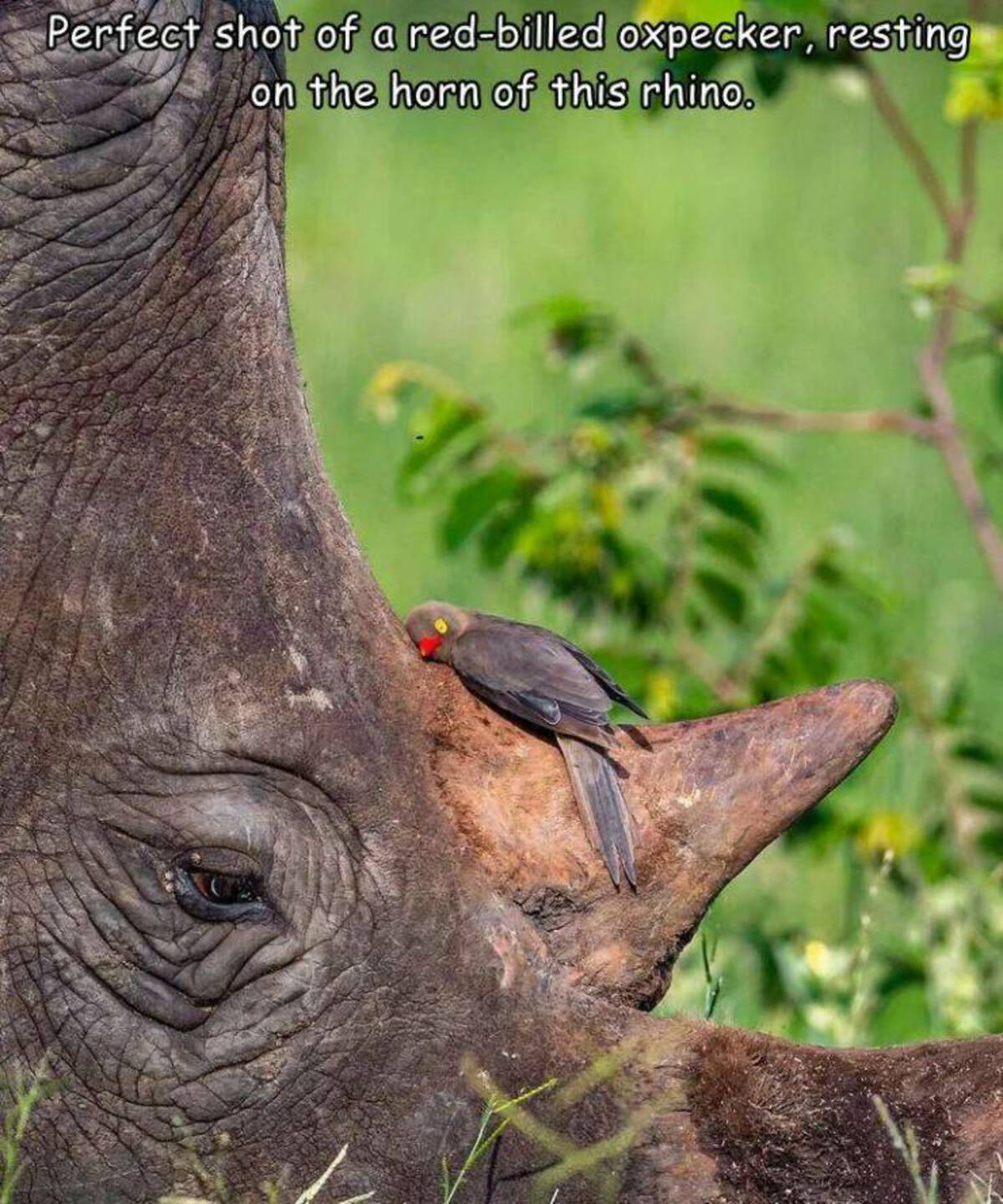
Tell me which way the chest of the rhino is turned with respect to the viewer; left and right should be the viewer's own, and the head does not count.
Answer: facing to the right of the viewer

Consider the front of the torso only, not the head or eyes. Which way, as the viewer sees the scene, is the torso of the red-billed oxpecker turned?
to the viewer's left

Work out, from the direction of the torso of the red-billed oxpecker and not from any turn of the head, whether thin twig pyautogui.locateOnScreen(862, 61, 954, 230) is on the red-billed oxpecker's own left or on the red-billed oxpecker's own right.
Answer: on the red-billed oxpecker's own right

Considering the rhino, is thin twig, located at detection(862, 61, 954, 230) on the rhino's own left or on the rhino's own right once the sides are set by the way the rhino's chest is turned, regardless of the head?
on the rhino's own left

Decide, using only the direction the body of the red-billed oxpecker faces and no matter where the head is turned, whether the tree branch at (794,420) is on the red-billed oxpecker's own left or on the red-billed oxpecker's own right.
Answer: on the red-billed oxpecker's own right

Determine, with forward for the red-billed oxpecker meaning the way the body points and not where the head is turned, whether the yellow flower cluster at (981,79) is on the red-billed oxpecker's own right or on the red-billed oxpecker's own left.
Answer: on the red-billed oxpecker's own right
